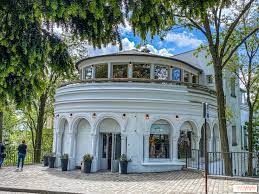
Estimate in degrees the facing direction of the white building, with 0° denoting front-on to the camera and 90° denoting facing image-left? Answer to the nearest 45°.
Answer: approximately 0°

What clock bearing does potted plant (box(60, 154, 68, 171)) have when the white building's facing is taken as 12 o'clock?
The potted plant is roughly at 3 o'clock from the white building.
